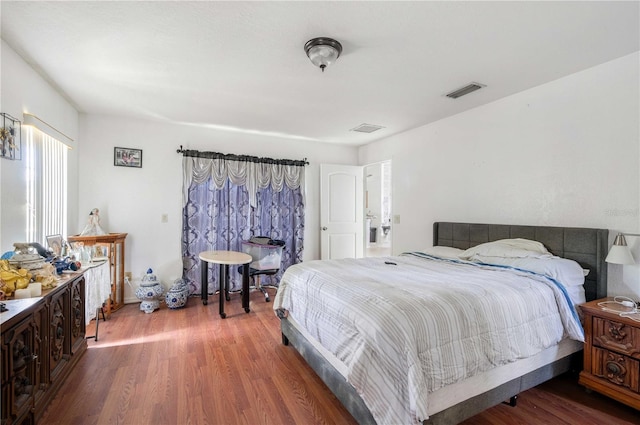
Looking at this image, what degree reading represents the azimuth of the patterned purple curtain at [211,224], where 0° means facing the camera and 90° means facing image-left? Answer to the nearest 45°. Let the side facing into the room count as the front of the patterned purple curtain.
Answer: approximately 0°

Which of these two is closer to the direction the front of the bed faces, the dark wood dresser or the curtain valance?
the dark wood dresser

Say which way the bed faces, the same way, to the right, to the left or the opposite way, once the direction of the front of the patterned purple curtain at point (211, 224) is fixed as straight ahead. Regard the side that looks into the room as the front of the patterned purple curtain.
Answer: to the right

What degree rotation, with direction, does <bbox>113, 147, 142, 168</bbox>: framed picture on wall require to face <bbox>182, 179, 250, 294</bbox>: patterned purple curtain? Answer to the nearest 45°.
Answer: approximately 90° to its left

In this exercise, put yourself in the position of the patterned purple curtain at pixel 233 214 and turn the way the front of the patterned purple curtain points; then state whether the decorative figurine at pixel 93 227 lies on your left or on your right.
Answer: on your right

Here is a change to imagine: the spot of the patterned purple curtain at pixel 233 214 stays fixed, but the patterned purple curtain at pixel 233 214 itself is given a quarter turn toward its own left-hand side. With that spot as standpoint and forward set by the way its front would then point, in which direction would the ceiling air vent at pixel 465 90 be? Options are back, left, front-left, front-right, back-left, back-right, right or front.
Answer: front-right

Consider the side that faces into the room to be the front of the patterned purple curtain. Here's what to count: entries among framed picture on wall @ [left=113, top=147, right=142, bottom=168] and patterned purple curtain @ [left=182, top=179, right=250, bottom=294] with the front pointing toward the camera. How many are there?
2

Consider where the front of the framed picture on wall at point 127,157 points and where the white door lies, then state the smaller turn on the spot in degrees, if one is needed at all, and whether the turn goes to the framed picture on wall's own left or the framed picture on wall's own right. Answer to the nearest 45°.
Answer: approximately 90° to the framed picture on wall's own left

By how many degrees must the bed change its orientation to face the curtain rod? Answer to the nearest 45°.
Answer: approximately 90° to its right

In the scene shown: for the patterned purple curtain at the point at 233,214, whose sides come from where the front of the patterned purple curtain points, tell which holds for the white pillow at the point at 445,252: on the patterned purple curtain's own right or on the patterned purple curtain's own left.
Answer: on the patterned purple curtain's own left
